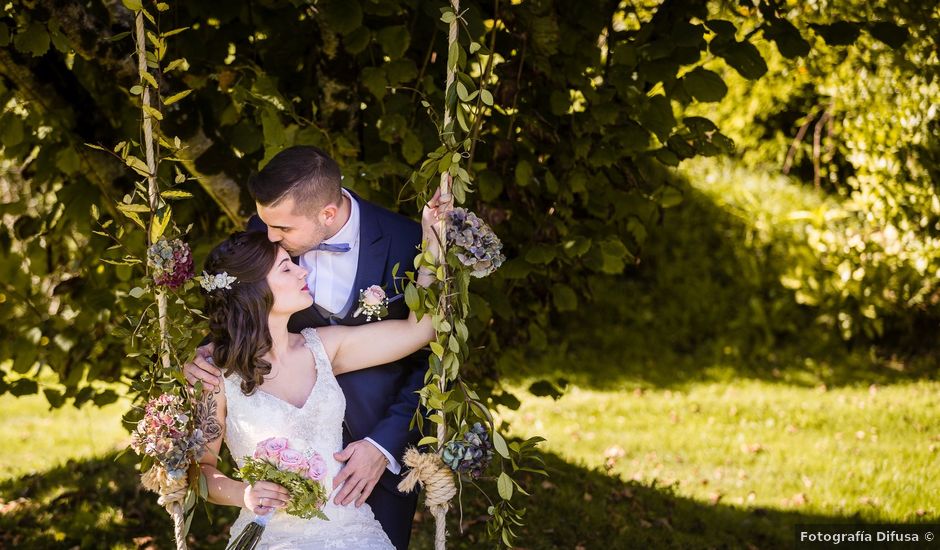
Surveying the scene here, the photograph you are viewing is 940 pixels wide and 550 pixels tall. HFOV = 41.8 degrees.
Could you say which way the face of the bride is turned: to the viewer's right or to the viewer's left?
to the viewer's right

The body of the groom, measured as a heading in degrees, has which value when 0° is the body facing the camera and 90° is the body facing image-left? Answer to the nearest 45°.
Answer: approximately 45°

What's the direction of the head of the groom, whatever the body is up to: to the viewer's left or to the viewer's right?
to the viewer's left
